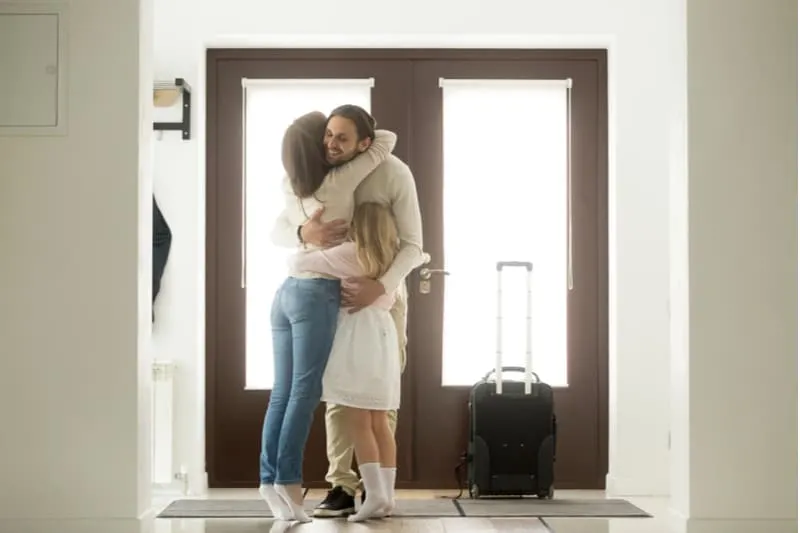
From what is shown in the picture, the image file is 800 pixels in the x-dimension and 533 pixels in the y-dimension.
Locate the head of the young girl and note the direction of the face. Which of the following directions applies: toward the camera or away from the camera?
away from the camera

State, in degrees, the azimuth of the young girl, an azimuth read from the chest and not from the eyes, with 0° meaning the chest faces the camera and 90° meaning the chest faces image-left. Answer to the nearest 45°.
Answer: approximately 135°

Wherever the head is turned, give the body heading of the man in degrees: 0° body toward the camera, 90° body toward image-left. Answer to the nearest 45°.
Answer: approximately 45°

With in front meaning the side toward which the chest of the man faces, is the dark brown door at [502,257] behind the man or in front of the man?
behind

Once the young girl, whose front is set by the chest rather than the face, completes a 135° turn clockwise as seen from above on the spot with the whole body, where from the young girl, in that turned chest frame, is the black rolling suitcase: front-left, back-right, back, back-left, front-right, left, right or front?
front-left

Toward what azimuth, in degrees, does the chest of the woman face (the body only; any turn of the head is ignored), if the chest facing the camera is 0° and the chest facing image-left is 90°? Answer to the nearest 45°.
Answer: approximately 225°

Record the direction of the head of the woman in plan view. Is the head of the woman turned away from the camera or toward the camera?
away from the camera

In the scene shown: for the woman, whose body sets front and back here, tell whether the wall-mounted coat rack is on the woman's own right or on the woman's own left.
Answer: on the woman's own left

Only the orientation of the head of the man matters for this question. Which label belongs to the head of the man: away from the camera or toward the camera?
toward the camera
